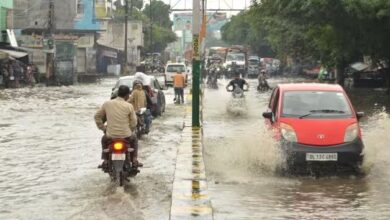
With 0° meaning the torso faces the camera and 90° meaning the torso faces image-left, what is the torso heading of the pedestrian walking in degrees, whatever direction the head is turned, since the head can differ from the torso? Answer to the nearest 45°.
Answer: approximately 180°

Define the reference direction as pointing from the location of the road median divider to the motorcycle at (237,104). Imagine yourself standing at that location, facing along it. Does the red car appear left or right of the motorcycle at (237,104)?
right

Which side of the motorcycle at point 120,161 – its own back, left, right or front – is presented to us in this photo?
back

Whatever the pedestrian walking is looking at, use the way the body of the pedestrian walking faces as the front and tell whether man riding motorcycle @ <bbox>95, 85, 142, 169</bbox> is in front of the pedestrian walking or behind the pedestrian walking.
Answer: behind

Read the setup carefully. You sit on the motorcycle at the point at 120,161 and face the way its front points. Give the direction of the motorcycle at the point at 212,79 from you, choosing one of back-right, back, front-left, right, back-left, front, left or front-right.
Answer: front

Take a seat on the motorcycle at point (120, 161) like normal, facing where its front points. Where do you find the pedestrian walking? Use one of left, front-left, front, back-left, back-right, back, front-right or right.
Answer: front

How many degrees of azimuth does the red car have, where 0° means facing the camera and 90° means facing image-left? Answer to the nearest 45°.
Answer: approximately 0°

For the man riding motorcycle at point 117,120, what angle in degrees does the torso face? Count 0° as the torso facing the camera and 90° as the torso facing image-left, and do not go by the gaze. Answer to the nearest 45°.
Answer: approximately 180°

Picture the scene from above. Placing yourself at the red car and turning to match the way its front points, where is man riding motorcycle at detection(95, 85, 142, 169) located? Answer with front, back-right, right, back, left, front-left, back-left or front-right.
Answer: front-right

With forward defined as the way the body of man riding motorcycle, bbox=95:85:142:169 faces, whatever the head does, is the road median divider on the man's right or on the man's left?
on the man's right

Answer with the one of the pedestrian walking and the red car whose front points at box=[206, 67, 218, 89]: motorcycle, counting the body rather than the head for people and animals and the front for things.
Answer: the pedestrian walking

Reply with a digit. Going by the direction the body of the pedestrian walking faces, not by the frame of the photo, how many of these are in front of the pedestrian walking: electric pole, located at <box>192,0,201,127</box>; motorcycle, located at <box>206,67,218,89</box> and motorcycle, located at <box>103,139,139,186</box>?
1

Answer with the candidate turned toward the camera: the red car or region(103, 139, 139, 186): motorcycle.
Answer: the red car
